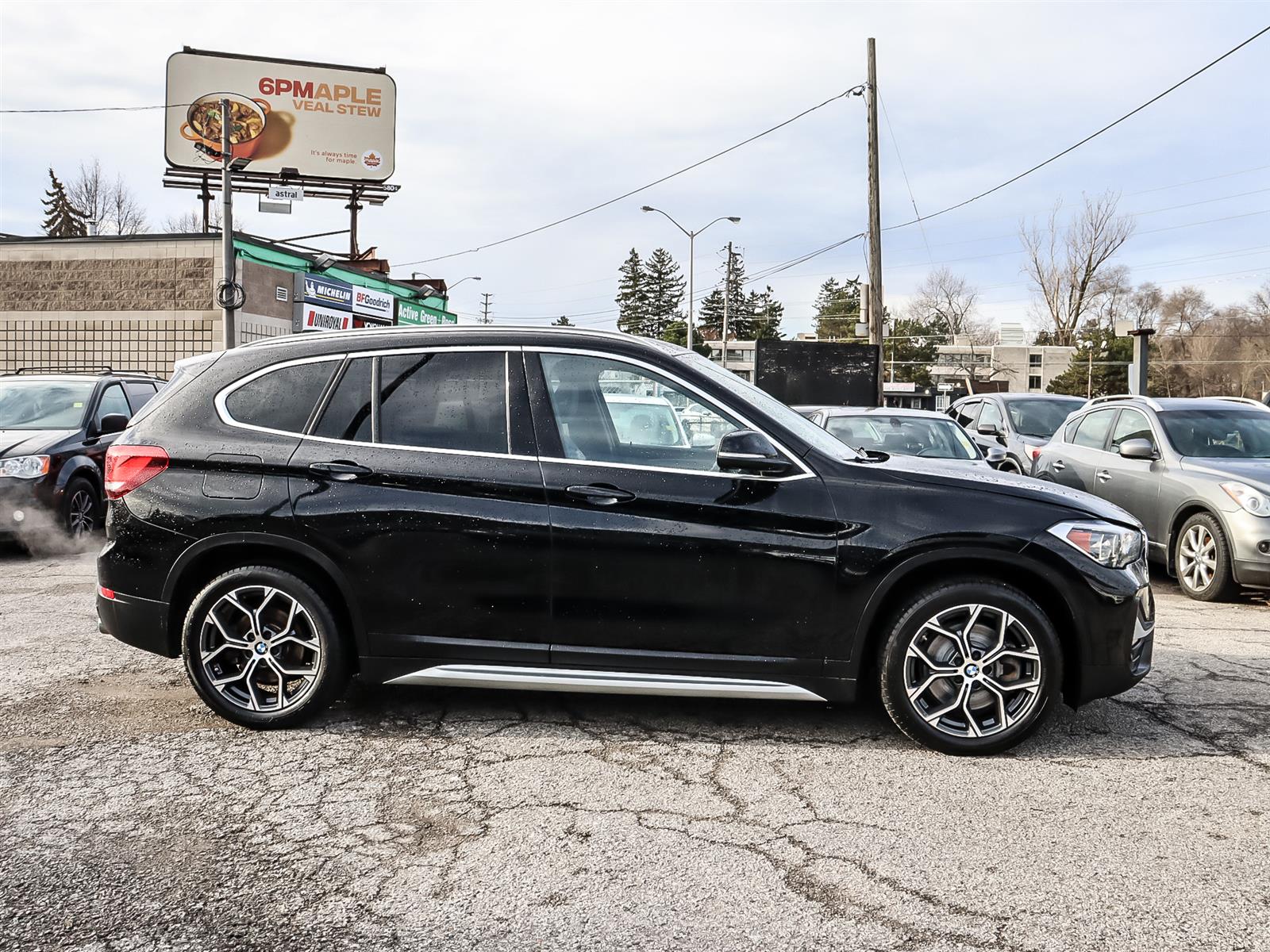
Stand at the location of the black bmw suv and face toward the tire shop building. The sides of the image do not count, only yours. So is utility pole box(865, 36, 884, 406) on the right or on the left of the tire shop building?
right

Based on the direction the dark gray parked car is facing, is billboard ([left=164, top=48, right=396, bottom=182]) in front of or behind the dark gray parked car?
behind

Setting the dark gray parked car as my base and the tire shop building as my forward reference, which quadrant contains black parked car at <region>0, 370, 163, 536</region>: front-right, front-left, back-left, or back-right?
front-left

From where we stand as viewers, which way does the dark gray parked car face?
facing the viewer and to the right of the viewer

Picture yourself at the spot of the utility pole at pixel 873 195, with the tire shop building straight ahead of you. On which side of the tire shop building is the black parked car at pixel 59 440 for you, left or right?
left

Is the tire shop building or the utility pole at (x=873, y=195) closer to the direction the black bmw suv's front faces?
the utility pole

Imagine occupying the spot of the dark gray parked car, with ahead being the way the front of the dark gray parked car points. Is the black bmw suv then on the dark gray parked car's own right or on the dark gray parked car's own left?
on the dark gray parked car's own right

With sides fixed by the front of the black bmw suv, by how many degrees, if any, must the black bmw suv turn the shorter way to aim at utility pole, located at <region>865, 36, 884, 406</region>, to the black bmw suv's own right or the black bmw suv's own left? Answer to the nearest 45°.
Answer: approximately 90° to the black bmw suv's own left

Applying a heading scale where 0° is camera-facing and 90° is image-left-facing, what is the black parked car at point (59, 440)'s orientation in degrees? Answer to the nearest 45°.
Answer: approximately 45°

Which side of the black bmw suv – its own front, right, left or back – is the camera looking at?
right

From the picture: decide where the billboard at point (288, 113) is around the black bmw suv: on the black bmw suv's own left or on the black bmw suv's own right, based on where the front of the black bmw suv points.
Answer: on the black bmw suv's own left

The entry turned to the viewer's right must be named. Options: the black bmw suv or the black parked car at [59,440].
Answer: the black bmw suv

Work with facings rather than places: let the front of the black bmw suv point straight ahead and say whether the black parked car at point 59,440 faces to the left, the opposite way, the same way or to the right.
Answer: to the right

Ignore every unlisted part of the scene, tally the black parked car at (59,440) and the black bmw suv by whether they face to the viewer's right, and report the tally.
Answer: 1

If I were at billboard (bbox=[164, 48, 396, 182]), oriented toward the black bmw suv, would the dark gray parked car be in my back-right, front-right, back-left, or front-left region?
front-left
